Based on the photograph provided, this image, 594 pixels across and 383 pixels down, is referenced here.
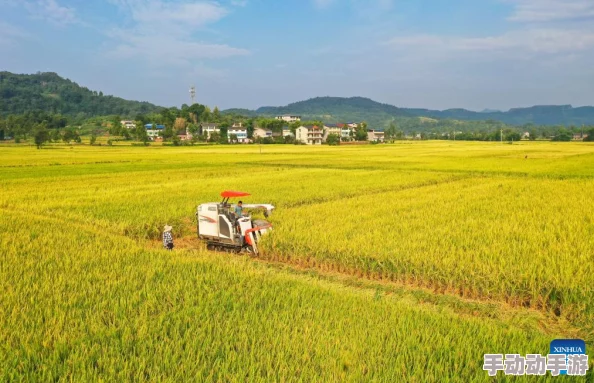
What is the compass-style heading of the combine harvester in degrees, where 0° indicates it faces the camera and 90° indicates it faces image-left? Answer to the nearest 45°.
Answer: approximately 315°

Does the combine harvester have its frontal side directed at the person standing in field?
no
